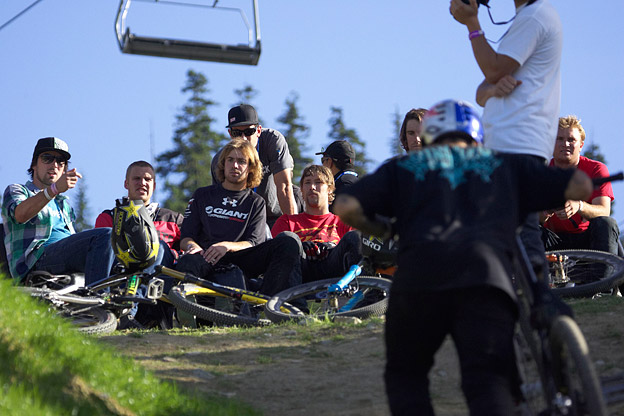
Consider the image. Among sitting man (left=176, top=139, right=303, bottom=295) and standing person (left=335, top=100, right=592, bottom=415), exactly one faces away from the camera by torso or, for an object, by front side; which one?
the standing person

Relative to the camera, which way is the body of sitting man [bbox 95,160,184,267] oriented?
toward the camera

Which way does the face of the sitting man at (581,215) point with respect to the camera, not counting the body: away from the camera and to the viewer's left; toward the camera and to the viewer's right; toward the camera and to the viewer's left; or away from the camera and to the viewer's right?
toward the camera and to the viewer's left

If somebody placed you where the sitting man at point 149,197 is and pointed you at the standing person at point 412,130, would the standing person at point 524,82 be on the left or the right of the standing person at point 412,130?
right

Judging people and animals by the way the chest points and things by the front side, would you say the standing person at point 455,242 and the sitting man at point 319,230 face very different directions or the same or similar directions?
very different directions

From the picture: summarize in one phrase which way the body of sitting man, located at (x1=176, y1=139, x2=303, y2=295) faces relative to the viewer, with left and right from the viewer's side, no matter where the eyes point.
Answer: facing the viewer

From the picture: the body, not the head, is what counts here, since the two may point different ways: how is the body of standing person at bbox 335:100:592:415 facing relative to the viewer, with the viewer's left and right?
facing away from the viewer

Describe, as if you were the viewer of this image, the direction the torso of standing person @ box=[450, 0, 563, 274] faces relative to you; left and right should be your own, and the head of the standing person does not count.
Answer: facing to the left of the viewer

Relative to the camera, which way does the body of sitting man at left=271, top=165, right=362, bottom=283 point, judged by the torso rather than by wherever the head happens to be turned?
toward the camera

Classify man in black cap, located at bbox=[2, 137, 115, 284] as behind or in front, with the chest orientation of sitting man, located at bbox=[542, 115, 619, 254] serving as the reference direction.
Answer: in front

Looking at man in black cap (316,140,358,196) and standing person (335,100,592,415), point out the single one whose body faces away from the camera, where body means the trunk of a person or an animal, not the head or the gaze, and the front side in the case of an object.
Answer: the standing person

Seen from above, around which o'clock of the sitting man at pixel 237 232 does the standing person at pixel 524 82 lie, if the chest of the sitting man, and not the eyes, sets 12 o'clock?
The standing person is roughly at 11 o'clock from the sitting man.

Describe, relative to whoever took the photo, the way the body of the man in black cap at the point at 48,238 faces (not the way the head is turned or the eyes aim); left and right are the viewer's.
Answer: facing the viewer and to the right of the viewer
